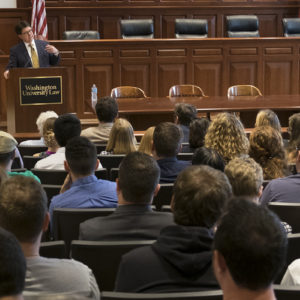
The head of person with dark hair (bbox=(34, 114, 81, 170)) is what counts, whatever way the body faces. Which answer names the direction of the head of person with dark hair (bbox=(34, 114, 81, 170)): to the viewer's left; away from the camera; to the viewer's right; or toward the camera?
away from the camera

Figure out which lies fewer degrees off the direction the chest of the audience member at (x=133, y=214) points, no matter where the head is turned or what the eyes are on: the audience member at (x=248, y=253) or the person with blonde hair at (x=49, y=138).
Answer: the person with blonde hair

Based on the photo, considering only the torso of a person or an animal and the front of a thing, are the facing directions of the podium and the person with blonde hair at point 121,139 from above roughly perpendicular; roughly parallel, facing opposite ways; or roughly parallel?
roughly parallel, facing opposite ways

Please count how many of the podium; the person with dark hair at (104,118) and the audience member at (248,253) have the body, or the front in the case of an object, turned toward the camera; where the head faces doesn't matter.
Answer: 1

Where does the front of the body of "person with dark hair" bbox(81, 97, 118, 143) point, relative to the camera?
away from the camera

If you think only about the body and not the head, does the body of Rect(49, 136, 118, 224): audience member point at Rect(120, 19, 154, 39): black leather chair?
yes

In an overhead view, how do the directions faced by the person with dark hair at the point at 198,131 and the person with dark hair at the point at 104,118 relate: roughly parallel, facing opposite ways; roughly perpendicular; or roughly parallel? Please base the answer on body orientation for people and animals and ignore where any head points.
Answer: roughly parallel

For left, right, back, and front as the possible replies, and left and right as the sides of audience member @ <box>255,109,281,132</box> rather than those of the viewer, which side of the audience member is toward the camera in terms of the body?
back

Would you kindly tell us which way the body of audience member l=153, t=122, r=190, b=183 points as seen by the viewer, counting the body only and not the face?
away from the camera

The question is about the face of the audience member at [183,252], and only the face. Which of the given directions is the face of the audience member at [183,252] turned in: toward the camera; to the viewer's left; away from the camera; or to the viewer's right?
away from the camera

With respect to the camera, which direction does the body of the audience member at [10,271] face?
away from the camera

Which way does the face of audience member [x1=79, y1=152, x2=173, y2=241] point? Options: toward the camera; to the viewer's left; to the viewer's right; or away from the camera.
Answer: away from the camera

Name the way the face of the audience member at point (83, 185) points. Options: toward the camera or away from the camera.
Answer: away from the camera

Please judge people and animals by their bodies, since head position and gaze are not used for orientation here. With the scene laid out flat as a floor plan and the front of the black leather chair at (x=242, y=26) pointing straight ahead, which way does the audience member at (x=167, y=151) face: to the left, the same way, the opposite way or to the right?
the opposite way

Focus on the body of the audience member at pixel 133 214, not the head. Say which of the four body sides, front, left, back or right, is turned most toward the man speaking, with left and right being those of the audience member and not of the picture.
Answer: front

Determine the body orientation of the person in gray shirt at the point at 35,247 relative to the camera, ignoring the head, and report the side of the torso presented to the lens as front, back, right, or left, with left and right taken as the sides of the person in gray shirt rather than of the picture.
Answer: back

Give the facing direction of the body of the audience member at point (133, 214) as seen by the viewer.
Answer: away from the camera

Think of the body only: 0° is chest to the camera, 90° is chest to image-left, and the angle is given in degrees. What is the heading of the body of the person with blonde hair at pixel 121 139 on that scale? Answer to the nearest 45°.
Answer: approximately 180°

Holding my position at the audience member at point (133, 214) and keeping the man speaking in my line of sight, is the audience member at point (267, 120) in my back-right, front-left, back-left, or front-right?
front-right

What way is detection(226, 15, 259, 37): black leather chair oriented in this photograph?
toward the camera
